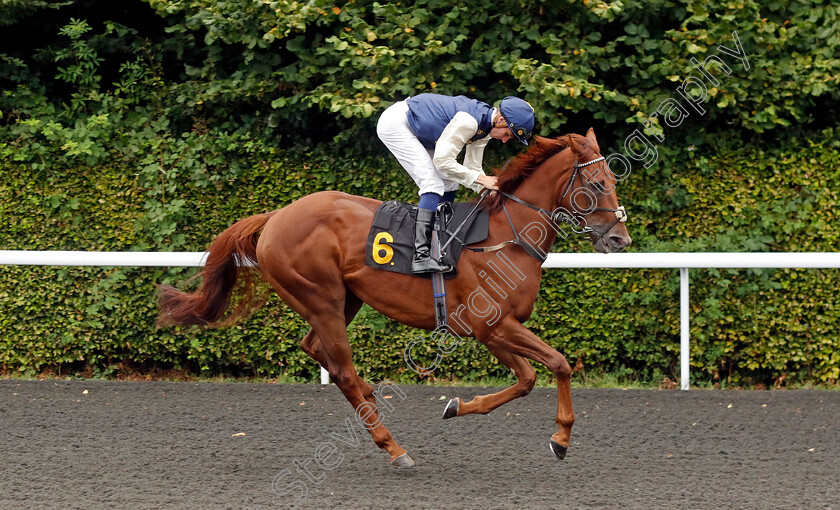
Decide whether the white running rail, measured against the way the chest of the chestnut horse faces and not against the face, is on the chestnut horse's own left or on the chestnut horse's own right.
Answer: on the chestnut horse's own left

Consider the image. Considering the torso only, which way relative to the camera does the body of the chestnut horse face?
to the viewer's right

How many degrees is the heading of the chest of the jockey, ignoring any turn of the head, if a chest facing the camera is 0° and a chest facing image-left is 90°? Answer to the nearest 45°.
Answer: approximately 270°
